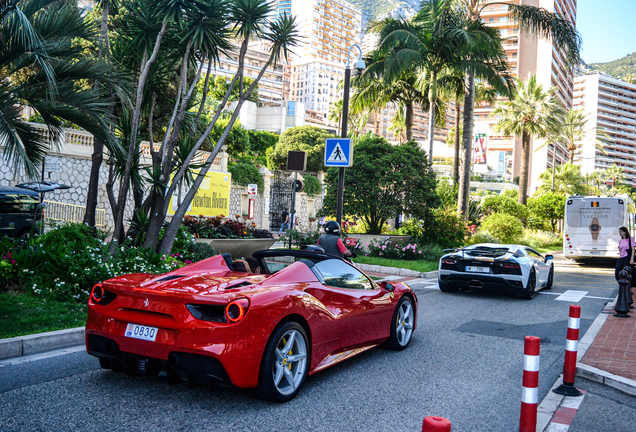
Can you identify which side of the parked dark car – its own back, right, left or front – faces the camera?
left

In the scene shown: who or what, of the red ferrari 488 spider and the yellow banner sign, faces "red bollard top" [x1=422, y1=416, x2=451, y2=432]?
the yellow banner sign

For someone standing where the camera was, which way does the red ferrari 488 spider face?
facing away from the viewer and to the right of the viewer

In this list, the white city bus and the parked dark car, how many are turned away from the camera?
1

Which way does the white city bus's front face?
away from the camera

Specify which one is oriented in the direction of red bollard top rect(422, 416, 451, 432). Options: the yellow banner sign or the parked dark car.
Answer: the yellow banner sign

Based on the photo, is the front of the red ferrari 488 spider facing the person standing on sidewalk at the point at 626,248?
yes

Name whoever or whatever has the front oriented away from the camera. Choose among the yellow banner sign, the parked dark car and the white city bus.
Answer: the white city bus

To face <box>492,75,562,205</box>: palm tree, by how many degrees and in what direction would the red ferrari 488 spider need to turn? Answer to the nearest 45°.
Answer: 0° — it already faces it

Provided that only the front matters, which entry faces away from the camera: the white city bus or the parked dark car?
the white city bus

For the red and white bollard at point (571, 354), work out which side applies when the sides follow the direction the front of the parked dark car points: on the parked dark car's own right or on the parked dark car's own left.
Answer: on the parked dark car's own left
